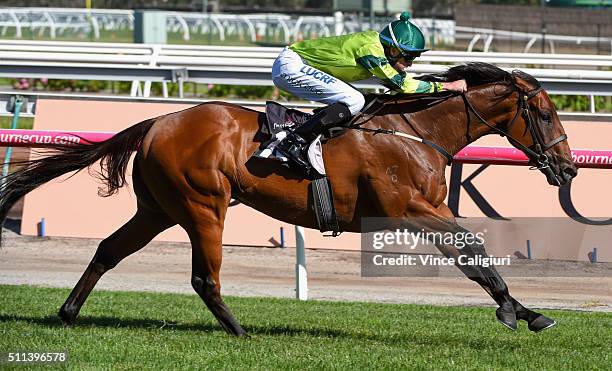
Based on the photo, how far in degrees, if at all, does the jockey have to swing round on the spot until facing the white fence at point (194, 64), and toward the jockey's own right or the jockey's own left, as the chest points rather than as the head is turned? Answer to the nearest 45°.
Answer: approximately 90° to the jockey's own left

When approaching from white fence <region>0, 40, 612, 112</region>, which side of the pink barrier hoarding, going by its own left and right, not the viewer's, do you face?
back

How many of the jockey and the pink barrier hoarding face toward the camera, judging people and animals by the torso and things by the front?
1

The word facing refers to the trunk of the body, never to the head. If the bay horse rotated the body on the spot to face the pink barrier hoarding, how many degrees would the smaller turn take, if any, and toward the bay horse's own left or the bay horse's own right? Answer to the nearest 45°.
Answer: approximately 90° to the bay horse's own left

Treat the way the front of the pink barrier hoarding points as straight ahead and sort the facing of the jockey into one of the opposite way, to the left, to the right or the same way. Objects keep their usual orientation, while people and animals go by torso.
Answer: to the left

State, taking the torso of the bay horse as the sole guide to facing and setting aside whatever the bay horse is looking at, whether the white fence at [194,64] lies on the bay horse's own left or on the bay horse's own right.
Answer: on the bay horse's own left

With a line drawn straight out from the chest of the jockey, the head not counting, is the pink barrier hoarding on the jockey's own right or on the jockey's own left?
on the jockey's own left

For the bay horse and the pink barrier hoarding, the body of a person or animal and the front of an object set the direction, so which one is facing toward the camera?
the pink barrier hoarding

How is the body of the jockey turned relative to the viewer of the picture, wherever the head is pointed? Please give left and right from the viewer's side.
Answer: facing to the right of the viewer

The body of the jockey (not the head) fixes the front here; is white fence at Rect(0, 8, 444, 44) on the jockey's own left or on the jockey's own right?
on the jockey's own left

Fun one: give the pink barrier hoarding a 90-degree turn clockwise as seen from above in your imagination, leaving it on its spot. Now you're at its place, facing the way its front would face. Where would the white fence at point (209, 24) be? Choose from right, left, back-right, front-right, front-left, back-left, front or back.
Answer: right

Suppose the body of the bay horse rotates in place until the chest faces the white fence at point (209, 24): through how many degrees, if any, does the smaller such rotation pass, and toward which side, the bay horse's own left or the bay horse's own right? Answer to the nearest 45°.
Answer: approximately 90° to the bay horse's own left

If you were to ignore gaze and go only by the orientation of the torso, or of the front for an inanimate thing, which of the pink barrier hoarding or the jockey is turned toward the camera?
the pink barrier hoarding

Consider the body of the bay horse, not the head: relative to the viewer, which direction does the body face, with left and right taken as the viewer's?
facing to the right of the viewer

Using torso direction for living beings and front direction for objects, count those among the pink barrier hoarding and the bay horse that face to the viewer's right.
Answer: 1

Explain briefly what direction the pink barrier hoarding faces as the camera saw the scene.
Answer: facing the viewer
